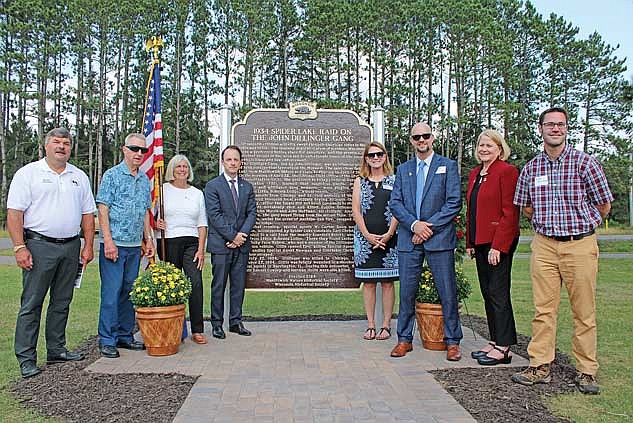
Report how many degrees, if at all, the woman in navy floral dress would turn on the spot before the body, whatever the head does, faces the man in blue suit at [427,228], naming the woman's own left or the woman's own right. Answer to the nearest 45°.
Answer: approximately 45° to the woman's own left

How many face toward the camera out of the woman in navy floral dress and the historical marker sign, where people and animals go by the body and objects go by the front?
2

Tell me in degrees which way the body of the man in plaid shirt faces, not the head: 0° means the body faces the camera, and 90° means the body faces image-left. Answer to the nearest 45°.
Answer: approximately 0°

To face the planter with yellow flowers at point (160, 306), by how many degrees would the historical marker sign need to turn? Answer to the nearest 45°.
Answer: approximately 45° to its right

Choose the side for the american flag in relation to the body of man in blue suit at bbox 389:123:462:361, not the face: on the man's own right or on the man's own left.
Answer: on the man's own right

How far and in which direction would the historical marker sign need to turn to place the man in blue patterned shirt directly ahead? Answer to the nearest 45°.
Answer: approximately 45° to its right
